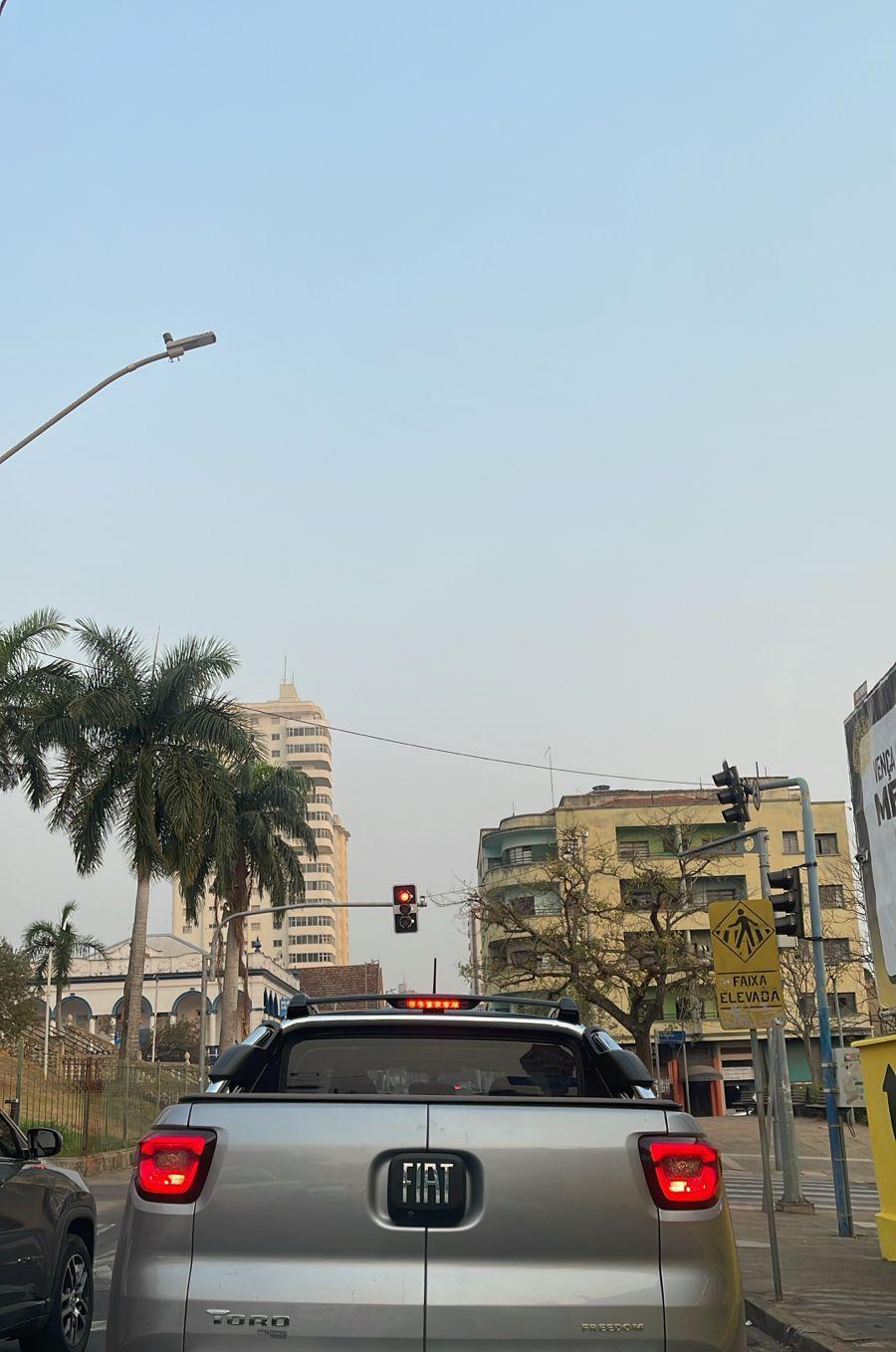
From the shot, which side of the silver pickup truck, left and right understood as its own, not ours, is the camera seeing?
back

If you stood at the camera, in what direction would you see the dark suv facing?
facing away from the viewer and to the right of the viewer

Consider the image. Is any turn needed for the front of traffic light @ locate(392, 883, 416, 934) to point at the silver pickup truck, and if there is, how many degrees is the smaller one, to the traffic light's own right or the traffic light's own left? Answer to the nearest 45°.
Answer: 0° — it already faces it

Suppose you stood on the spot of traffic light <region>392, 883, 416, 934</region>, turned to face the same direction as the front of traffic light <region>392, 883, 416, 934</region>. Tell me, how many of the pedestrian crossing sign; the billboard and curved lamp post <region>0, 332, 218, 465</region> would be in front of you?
3

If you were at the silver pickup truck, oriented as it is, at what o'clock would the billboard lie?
The billboard is roughly at 1 o'clock from the silver pickup truck.

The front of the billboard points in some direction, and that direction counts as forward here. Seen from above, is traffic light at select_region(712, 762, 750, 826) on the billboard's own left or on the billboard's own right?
on the billboard's own right

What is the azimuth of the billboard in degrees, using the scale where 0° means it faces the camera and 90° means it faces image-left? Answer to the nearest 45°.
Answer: approximately 45°

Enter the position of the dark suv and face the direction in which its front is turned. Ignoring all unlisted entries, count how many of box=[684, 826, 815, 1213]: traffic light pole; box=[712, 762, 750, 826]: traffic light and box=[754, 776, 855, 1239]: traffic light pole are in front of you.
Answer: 3

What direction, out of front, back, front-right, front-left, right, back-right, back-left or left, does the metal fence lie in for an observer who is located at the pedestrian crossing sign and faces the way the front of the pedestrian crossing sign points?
back-right

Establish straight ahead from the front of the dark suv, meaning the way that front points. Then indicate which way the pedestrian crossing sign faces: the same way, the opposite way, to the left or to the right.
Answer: the opposite way
